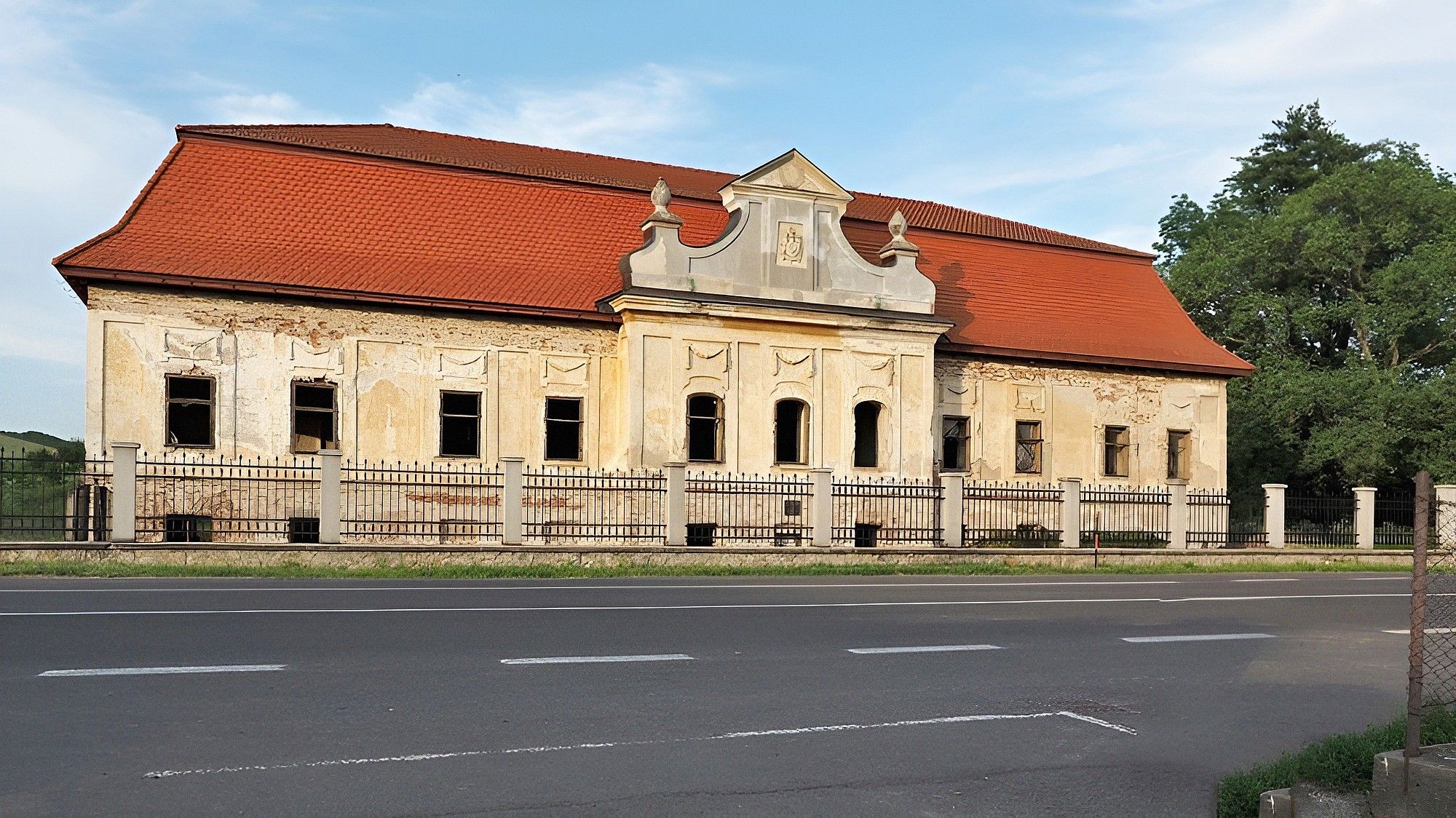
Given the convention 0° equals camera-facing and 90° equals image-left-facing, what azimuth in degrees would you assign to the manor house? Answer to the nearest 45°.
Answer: approximately 315°

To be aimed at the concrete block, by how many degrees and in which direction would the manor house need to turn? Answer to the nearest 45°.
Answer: approximately 45° to its right

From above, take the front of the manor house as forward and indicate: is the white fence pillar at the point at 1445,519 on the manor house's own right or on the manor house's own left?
on the manor house's own left
